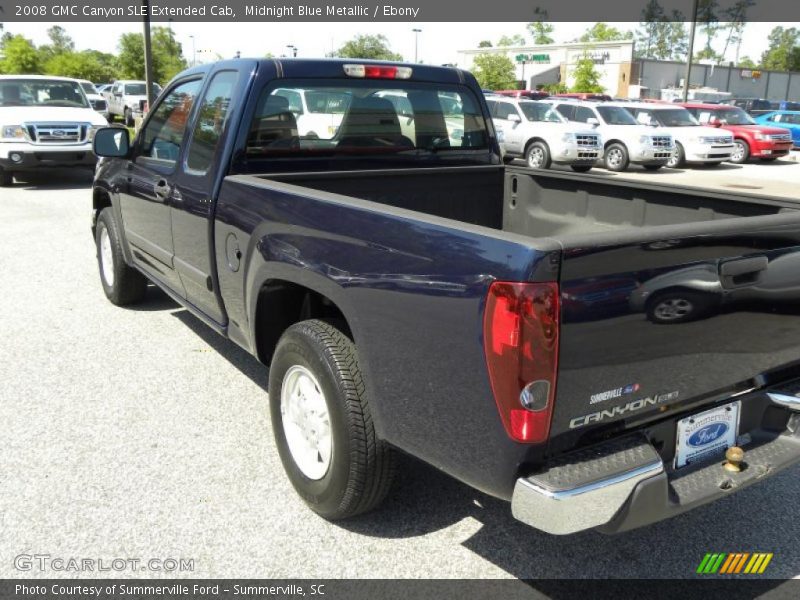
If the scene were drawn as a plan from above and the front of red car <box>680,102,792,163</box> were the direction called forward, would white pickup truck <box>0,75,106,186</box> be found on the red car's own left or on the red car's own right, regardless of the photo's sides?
on the red car's own right

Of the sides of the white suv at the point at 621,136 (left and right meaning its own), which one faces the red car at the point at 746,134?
left

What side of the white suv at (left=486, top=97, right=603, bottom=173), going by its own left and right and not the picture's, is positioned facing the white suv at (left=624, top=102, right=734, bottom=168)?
left

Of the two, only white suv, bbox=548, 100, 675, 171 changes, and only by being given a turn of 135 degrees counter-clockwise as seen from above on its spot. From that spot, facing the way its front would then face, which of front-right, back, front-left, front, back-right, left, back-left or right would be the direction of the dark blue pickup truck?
back

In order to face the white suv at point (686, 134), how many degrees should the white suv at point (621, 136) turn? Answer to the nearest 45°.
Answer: approximately 90° to its left

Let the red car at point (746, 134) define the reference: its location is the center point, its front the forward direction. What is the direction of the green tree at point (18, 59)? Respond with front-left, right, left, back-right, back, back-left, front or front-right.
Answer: back-right

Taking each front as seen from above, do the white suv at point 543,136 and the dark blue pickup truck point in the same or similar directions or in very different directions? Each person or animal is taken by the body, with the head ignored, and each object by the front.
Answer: very different directions

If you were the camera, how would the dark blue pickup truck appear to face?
facing away from the viewer and to the left of the viewer

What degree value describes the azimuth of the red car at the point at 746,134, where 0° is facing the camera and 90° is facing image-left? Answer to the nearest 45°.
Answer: approximately 315°

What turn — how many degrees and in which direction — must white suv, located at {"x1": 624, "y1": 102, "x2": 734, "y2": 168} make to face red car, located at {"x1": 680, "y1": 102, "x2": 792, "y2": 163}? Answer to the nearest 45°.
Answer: approximately 90° to its left

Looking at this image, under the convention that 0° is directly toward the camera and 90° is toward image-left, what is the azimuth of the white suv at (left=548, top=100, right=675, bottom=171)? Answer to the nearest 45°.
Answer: approximately 315°
